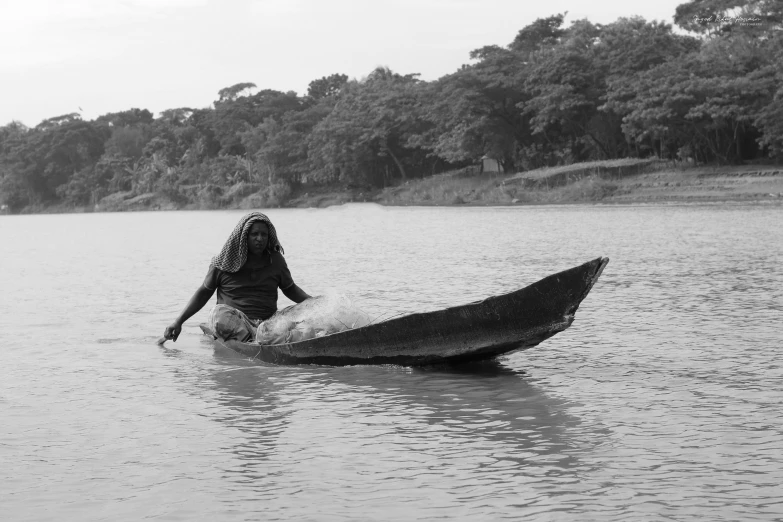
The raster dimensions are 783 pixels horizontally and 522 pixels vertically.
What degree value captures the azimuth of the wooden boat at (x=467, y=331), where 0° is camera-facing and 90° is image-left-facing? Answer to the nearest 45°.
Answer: approximately 270°
